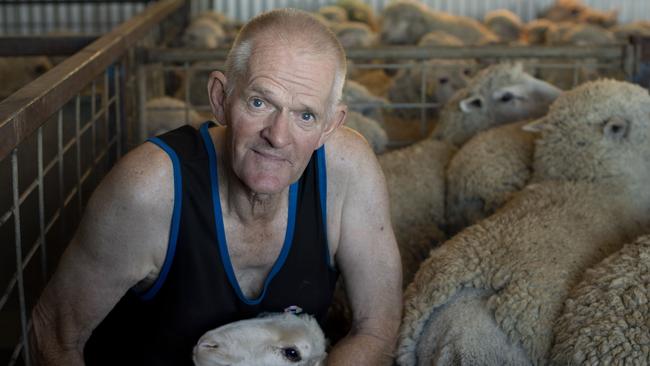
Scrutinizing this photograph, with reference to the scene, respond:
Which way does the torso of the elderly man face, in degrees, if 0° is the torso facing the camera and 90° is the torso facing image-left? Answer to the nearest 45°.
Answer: approximately 0°

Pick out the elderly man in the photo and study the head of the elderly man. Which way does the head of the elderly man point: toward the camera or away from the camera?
toward the camera

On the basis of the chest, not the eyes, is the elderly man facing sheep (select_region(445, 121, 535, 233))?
no

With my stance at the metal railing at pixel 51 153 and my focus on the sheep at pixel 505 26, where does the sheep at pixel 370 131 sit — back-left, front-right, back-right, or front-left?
front-right

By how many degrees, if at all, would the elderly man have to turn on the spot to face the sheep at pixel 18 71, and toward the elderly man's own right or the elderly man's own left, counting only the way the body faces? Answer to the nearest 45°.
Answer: approximately 180°

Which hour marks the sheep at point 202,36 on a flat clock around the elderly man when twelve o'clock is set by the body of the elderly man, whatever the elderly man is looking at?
The sheep is roughly at 6 o'clock from the elderly man.

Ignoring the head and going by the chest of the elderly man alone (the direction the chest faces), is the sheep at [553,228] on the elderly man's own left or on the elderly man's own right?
on the elderly man's own left
